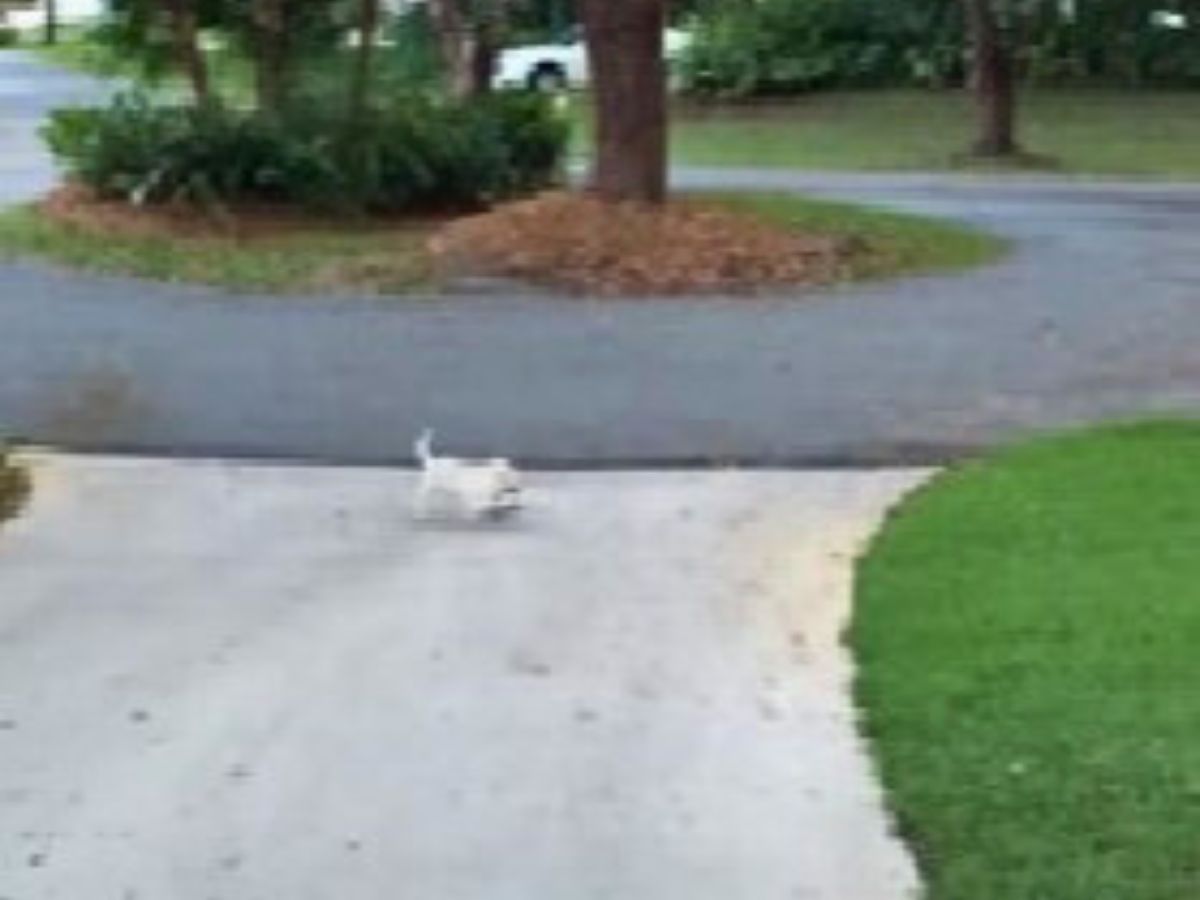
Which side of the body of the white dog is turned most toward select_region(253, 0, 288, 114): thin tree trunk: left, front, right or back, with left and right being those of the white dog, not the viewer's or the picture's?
left

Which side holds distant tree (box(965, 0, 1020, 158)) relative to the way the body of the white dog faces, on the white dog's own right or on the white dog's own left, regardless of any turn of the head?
on the white dog's own left

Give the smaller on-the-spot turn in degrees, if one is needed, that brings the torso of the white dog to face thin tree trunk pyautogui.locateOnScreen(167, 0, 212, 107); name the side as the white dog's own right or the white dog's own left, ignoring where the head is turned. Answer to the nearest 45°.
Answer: approximately 90° to the white dog's own left

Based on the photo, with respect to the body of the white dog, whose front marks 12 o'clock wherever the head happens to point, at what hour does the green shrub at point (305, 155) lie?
The green shrub is roughly at 9 o'clock from the white dog.

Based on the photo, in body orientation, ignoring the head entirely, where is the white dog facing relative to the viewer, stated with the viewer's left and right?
facing to the right of the viewer
